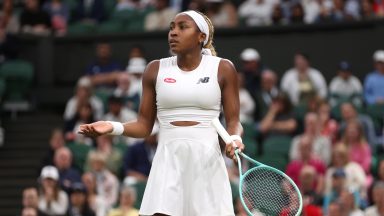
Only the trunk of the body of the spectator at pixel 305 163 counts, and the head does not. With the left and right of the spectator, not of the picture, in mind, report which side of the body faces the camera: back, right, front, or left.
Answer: front

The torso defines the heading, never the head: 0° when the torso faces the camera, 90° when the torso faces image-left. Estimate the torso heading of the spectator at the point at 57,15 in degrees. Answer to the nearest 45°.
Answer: approximately 0°

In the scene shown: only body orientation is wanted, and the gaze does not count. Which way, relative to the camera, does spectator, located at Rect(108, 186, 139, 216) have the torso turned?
toward the camera

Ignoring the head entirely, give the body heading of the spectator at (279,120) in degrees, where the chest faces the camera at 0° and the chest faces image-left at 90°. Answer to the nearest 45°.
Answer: approximately 45°

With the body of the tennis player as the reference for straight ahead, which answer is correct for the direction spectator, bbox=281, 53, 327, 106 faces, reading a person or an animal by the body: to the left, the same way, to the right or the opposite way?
the same way

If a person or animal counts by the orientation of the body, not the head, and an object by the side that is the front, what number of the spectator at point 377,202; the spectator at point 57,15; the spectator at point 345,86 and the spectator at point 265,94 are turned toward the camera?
4

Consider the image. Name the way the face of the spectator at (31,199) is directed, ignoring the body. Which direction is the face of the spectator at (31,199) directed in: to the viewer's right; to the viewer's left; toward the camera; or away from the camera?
toward the camera

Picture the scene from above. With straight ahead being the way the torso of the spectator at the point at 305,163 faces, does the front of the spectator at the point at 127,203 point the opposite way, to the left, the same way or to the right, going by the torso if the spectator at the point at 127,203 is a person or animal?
the same way

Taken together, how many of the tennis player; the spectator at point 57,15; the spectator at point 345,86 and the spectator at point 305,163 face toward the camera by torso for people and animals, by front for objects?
4

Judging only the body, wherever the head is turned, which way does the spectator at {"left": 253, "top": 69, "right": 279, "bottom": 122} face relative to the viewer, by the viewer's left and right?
facing the viewer

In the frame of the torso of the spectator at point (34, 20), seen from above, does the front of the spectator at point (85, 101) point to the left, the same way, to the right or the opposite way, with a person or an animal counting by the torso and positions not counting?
the same way

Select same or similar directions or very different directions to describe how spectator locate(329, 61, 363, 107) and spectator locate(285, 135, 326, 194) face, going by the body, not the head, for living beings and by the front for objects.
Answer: same or similar directions

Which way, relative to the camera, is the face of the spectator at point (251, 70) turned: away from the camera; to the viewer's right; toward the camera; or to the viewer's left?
toward the camera

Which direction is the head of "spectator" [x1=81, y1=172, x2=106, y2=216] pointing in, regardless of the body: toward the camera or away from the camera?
toward the camera

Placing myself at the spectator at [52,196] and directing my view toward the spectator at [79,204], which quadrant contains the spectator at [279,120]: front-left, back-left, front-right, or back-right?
front-left
